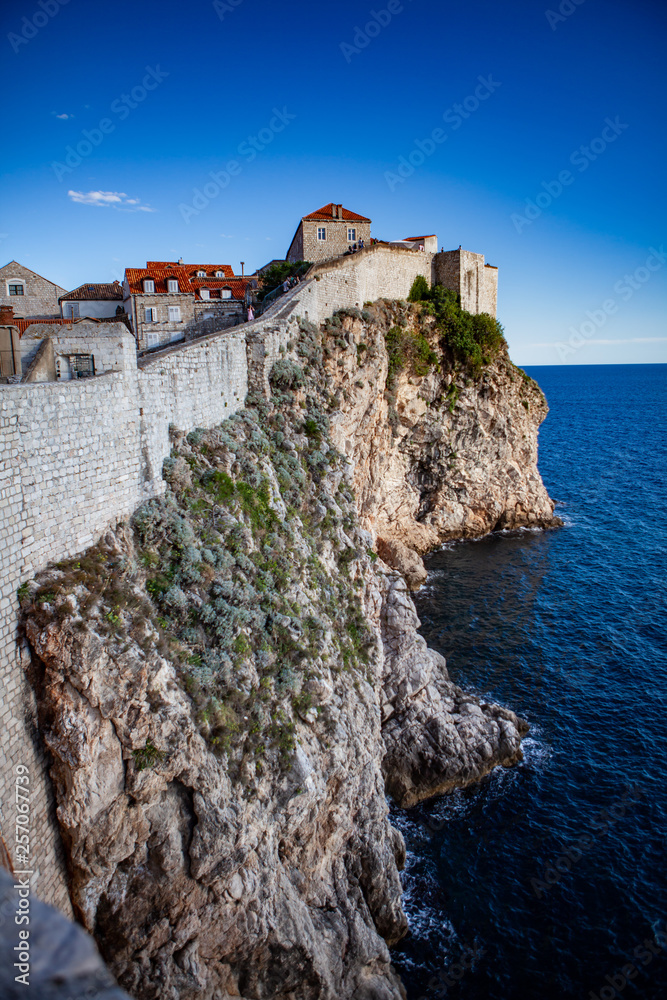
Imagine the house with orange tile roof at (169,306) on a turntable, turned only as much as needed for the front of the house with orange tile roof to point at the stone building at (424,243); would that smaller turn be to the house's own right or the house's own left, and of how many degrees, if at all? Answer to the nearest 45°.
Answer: approximately 135° to the house's own left

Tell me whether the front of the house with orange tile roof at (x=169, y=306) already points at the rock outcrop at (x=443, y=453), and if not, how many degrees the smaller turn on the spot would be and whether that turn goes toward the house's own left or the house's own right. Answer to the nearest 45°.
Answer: approximately 135° to the house's own left

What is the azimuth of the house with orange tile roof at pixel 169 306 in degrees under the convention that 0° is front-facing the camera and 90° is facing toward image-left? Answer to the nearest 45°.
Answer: approximately 0°

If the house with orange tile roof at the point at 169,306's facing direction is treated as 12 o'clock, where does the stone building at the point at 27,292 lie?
The stone building is roughly at 4 o'clock from the house with orange tile roof.

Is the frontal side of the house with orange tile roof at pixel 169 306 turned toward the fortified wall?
yes

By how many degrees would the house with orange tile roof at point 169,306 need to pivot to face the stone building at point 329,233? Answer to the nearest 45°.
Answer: approximately 135° to its left

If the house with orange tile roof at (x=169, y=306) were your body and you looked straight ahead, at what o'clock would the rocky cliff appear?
The rocky cliff is roughly at 12 o'clock from the house with orange tile roof.

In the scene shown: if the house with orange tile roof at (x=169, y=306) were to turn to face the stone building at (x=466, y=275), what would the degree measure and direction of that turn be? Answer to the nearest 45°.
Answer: approximately 135° to its left
